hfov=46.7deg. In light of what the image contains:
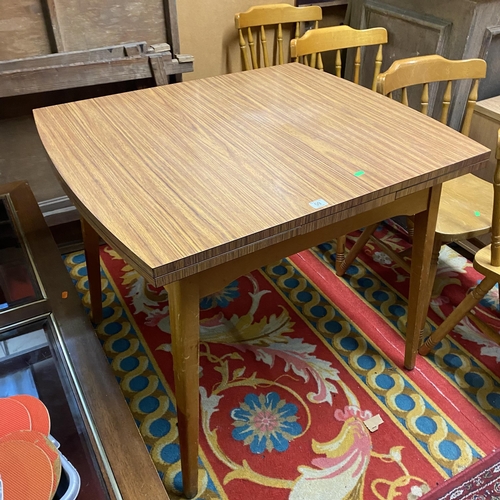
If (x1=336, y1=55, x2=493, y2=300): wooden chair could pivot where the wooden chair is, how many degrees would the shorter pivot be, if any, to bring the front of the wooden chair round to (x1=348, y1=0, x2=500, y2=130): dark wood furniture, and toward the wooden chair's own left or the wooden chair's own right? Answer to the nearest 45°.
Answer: approximately 135° to the wooden chair's own right

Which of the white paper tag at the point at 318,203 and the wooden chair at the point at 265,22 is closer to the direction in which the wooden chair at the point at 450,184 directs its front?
the white paper tag

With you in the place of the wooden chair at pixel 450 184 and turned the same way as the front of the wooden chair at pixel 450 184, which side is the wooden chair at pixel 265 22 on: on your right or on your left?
on your right

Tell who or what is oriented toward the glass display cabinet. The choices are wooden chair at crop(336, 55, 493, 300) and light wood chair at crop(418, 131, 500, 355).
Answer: the wooden chair
